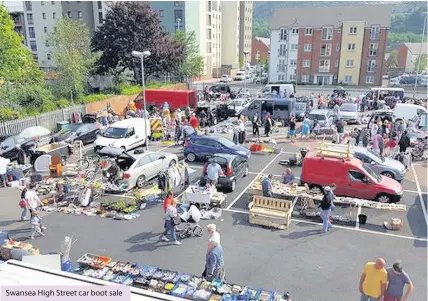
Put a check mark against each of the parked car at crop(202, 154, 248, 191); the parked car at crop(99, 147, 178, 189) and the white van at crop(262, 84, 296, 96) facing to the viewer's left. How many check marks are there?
1

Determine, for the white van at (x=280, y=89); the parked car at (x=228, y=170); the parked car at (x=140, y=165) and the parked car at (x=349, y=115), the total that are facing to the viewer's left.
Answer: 1

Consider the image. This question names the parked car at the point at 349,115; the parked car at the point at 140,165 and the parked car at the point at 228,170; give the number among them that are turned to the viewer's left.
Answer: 0

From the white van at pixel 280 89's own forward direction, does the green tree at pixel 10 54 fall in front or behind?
in front

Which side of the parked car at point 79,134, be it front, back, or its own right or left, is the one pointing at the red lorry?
back

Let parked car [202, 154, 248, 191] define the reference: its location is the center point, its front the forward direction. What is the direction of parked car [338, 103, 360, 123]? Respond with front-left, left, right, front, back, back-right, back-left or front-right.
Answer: front

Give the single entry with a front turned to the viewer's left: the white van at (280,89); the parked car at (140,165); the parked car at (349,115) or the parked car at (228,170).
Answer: the white van

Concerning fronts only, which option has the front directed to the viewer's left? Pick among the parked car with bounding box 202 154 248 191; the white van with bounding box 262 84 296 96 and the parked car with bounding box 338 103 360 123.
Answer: the white van

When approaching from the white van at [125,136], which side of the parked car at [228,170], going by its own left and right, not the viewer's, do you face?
left

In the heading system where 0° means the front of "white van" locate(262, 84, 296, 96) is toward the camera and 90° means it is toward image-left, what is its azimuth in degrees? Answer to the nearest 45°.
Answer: approximately 90°

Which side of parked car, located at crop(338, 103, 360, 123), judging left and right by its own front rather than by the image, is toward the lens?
front

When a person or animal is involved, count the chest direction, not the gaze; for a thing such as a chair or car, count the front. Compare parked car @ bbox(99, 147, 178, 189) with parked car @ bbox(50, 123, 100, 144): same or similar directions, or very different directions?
very different directions

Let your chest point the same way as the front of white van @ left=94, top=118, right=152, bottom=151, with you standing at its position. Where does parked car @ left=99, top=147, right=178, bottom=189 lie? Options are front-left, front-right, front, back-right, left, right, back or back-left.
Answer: front-left

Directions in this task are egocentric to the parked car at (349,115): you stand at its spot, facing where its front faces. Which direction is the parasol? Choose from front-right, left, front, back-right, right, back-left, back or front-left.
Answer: front-right

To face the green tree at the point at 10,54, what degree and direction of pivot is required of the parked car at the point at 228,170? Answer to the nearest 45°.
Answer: approximately 90° to its left

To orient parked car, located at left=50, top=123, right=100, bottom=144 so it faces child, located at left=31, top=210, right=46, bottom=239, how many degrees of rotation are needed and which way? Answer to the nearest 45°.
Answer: approximately 45° to its left

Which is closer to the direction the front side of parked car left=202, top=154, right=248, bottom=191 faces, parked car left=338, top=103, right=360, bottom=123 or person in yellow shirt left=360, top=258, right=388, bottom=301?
the parked car
